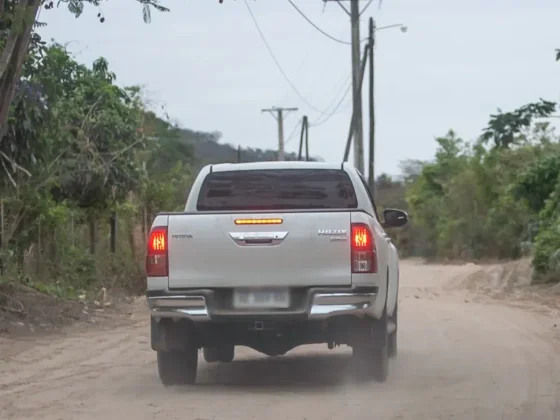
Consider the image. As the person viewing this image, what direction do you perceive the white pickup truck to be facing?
facing away from the viewer

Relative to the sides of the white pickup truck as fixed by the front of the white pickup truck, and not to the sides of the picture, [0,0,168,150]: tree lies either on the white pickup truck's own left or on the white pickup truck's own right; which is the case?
on the white pickup truck's own left
